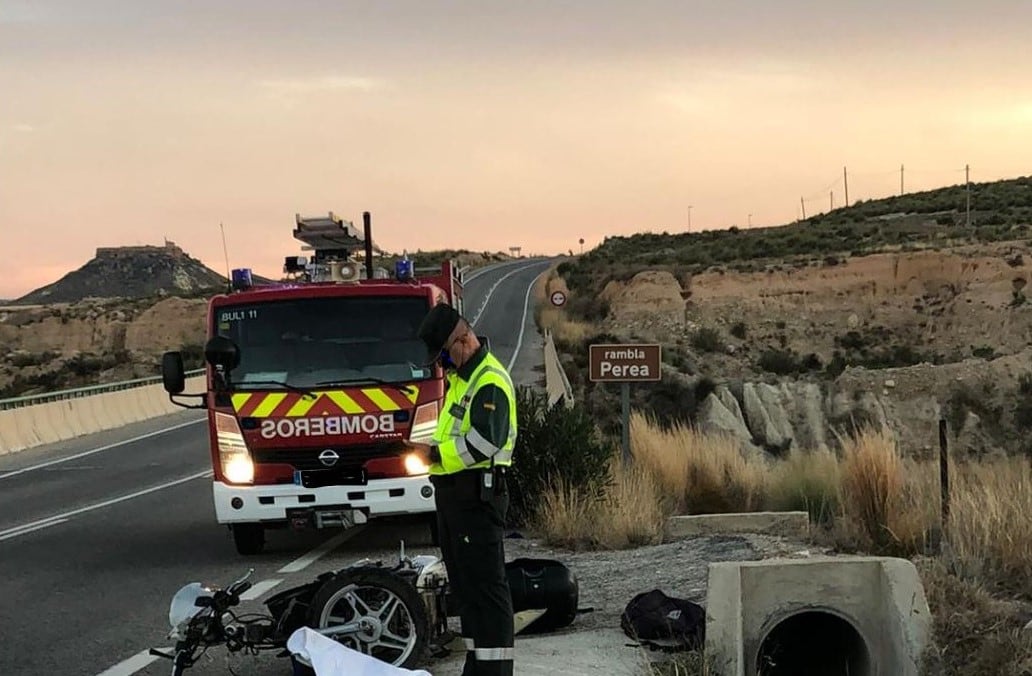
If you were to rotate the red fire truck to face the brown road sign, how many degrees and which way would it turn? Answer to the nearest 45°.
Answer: approximately 135° to its left

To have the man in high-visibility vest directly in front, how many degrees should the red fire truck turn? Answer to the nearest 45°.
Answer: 0° — it already faces them

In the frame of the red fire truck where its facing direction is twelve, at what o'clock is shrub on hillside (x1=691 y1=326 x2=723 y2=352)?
The shrub on hillside is roughly at 7 o'clock from the red fire truck.

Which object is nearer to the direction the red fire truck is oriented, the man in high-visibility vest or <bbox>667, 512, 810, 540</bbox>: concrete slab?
the man in high-visibility vest

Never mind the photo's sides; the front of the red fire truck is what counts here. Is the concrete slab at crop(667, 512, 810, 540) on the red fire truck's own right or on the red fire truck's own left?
on the red fire truck's own left

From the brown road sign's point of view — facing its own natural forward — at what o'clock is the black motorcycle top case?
The black motorcycle top case is roughly at 12 o'clock from the brown road sign.

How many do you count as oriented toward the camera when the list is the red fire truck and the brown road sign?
2

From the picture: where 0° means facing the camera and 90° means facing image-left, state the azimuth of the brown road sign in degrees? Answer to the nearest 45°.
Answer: approximately 0°

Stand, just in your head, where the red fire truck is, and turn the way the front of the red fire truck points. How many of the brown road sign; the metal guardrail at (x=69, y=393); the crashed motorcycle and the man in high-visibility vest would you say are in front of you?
2

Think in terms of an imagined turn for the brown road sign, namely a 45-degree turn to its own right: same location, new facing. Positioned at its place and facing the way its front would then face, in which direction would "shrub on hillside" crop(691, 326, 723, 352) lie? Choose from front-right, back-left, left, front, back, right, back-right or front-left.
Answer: back-right
